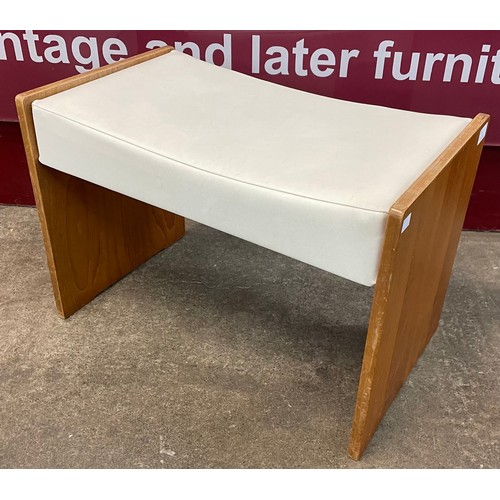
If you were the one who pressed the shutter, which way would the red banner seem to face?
facing the viewer

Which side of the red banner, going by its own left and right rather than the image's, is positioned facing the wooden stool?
front
